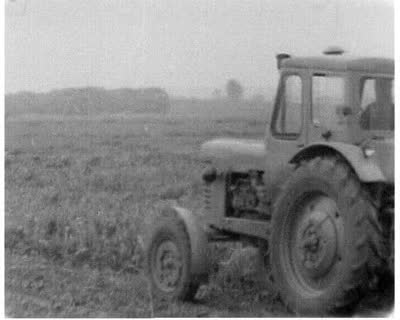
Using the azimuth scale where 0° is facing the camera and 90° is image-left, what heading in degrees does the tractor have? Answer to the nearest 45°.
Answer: approximately 135°
